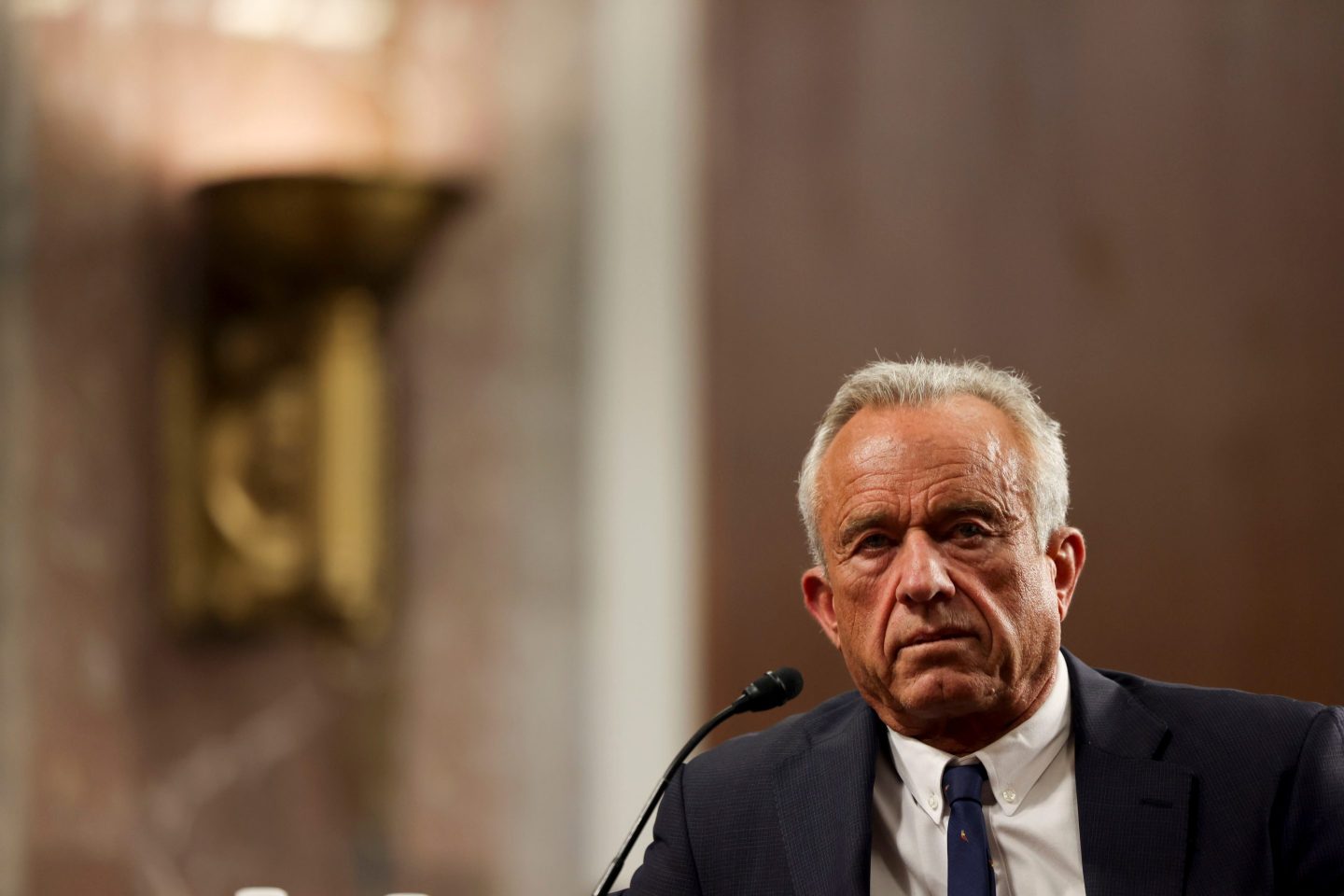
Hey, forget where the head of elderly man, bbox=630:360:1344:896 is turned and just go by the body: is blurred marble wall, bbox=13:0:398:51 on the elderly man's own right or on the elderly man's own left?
on the elderly man's own right

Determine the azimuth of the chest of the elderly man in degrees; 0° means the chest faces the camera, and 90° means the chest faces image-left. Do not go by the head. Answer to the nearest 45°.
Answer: approximately 0°

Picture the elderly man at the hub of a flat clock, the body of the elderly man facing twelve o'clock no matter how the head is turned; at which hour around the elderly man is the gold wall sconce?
The gold wall sconce is roughly at 4 o'clock from the elderly man.

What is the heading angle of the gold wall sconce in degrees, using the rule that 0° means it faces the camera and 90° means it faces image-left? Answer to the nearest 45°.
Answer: approximately 315°

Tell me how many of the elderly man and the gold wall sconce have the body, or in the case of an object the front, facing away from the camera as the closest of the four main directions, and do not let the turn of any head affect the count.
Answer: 0

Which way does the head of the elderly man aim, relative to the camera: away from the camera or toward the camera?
toward the camera

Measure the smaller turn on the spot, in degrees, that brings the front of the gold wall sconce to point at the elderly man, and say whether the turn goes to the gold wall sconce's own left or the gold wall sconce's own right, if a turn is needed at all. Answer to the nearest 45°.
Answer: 0° — it already faces them
